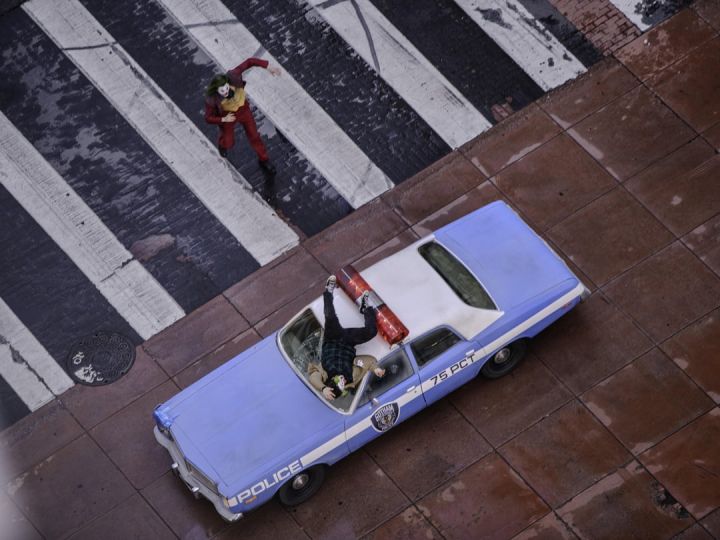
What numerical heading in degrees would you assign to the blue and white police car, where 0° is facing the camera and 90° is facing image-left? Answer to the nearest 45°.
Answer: approximately 45°

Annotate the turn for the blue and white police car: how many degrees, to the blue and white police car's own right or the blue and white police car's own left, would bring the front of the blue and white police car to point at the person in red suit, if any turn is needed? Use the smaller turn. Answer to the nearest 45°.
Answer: approximately 135° to the blue and white police car's own right

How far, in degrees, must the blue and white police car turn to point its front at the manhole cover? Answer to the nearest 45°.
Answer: approximately 90° to its right
